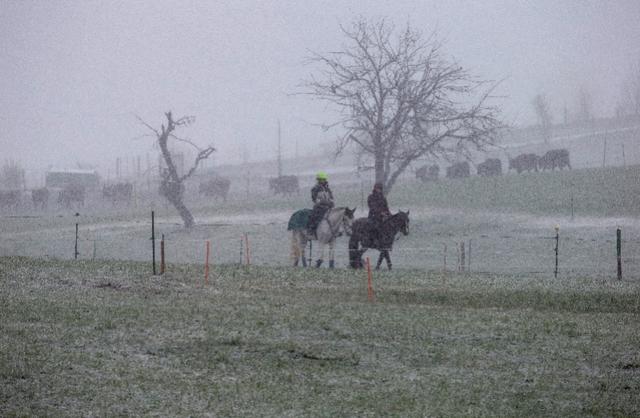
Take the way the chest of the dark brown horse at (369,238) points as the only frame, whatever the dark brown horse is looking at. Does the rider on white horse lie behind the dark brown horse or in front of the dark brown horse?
behind

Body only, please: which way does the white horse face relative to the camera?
to the viewer's right

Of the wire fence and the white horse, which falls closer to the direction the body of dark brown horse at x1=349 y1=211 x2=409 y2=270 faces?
the wire fence

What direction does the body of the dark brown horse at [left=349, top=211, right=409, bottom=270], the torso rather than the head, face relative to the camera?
to the viewer's right

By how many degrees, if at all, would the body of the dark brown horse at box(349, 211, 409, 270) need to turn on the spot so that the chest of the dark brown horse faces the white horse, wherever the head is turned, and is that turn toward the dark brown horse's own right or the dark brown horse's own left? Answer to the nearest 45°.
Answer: approximately 180°

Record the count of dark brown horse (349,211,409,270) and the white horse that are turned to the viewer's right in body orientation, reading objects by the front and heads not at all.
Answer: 2

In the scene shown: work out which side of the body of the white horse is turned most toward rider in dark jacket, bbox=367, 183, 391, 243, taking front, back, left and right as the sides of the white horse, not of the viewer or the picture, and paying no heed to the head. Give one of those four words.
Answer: front

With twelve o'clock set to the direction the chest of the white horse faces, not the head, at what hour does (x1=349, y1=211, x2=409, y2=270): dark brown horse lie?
The dark brown horse is roughly at 12 o'clock from the white horse.

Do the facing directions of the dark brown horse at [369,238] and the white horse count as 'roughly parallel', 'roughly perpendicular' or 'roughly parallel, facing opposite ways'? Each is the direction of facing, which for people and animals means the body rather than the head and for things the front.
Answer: roughly parallel
